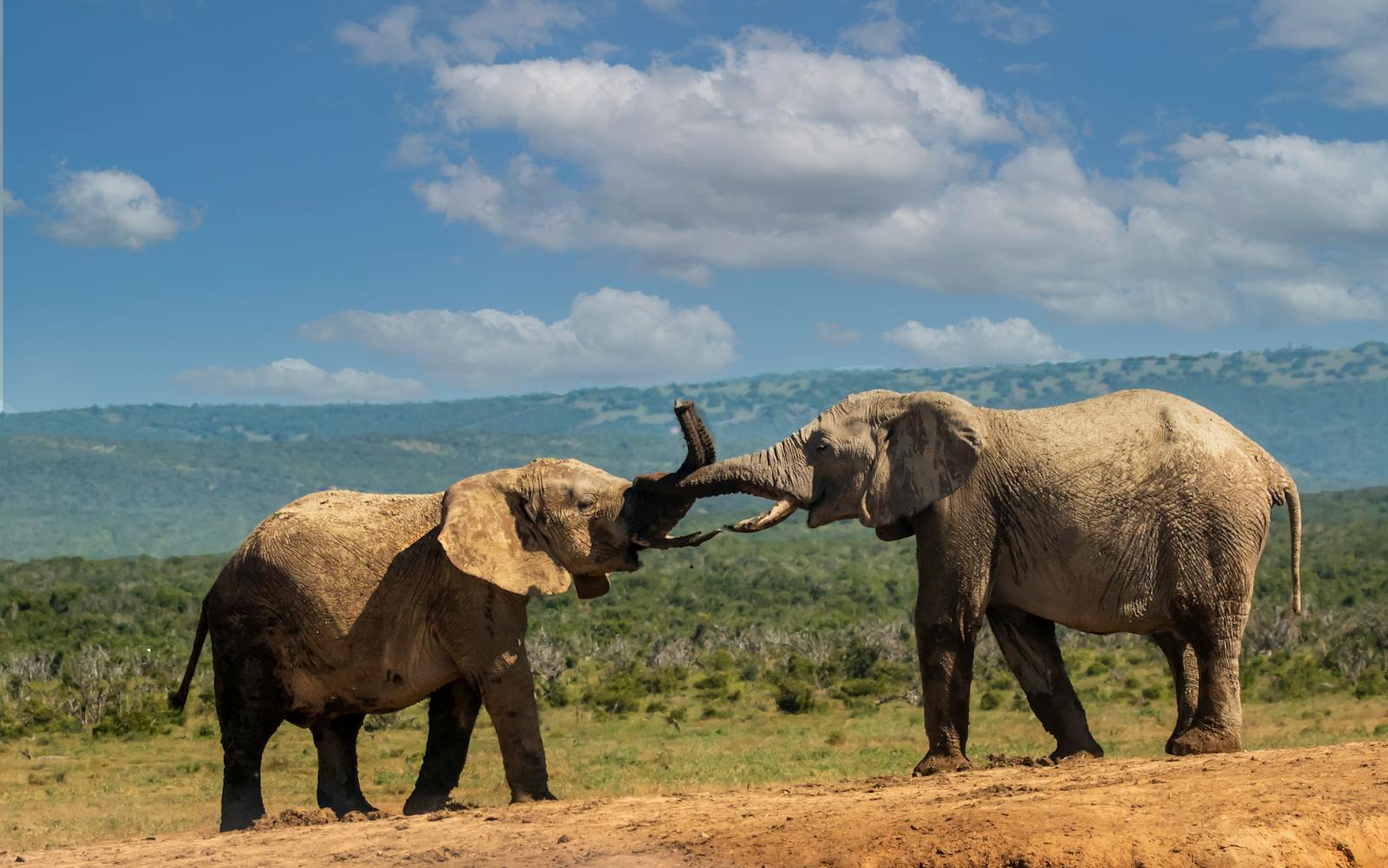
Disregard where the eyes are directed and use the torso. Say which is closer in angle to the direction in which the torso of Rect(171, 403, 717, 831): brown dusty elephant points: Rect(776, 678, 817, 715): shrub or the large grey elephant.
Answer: the large grey elephant

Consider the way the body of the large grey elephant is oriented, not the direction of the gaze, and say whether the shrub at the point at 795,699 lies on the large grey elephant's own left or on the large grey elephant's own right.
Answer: on the large grey elephant's own right

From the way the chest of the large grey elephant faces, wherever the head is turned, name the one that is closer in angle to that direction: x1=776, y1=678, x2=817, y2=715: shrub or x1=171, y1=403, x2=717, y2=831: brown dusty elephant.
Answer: the brown dusty elephant

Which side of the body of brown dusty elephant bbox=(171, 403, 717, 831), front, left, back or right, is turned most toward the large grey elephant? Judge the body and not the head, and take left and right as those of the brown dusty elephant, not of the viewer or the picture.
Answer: front

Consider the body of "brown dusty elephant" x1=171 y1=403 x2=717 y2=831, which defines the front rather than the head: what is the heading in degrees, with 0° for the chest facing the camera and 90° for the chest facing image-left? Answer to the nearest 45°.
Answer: approximately 270°

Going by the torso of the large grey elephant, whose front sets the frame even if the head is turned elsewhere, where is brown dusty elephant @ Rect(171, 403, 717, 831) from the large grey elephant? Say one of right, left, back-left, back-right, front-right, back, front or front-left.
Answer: front

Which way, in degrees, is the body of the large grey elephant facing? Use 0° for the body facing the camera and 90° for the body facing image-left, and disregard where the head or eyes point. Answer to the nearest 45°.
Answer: approximately 90°

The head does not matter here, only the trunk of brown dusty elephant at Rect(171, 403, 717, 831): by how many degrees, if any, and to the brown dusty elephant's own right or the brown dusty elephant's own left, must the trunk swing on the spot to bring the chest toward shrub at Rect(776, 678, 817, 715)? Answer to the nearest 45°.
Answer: approximately 90° to the brown dusty elephant's own left

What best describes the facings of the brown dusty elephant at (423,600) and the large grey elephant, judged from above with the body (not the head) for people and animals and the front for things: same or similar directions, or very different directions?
very different directions
